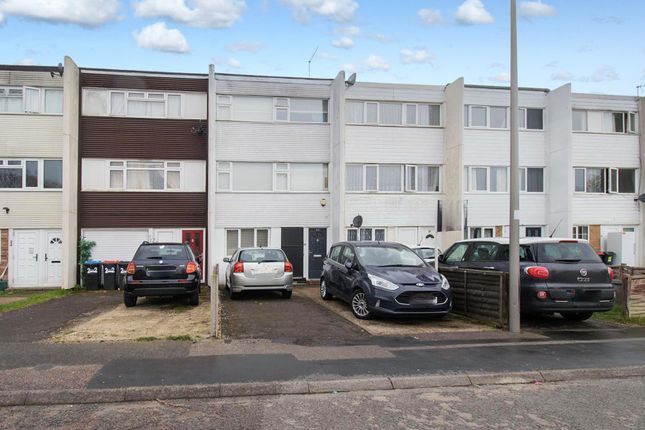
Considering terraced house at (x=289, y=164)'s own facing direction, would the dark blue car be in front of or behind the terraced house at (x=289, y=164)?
in front

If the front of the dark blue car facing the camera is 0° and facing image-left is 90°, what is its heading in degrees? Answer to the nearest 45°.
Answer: approximately 315°

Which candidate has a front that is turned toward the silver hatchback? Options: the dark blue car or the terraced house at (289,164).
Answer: the terraced house

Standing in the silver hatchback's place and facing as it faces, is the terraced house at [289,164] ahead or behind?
ahead

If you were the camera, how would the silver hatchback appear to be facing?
facing away from the viewer

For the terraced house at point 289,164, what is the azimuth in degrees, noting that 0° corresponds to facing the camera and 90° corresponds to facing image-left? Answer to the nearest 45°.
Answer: approximately 0°

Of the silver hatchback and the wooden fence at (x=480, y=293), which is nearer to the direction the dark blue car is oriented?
the wooden fence

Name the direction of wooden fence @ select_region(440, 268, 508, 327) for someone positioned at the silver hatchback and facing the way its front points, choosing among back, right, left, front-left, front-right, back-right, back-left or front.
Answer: back-right

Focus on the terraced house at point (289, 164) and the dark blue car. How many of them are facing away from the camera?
0

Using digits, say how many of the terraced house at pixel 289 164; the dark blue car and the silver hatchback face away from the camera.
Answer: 1

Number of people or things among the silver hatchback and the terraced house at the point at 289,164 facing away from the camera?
1

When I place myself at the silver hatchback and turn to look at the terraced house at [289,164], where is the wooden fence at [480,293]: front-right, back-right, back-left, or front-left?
back-right

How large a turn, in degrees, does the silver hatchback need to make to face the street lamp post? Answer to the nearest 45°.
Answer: approximately 135° to its right
